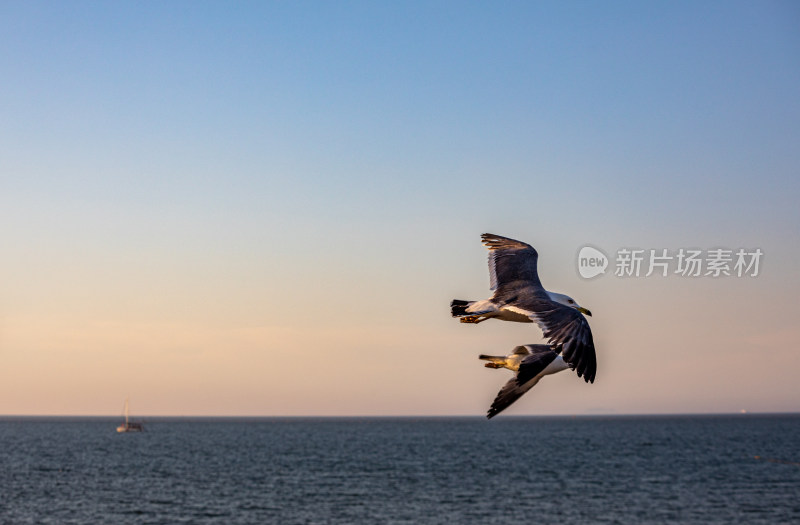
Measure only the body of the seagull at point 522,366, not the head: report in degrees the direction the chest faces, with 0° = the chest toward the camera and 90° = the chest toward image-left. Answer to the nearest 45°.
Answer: approximately 270°
